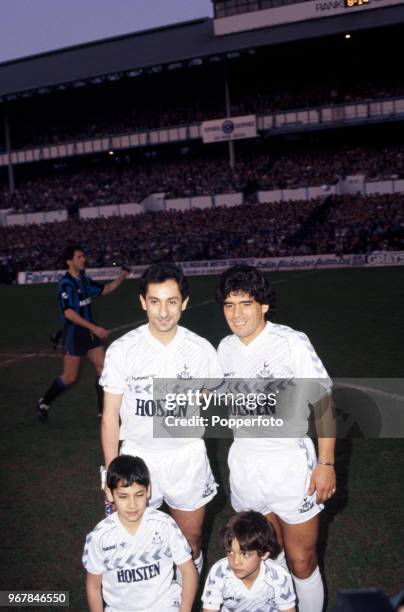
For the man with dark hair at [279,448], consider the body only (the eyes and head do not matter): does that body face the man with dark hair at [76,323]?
no

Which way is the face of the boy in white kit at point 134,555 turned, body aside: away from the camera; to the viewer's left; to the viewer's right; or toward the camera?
toward the camera

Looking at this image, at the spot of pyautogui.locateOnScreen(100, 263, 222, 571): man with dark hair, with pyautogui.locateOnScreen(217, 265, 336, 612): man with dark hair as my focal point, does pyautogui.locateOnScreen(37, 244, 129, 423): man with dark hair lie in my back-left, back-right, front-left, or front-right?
back-left

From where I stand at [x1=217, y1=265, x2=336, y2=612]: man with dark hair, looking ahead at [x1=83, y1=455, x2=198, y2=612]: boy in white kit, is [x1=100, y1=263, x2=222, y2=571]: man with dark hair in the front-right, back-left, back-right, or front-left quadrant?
front-right

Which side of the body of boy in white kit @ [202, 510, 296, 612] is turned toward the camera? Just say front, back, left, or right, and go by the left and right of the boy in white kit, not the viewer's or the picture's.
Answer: front

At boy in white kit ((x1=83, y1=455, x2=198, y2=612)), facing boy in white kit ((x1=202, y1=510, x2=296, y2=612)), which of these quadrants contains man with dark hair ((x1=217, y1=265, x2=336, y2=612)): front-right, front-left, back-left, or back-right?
front-left

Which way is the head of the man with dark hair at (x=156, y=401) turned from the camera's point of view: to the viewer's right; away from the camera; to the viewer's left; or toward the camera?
toward the camera

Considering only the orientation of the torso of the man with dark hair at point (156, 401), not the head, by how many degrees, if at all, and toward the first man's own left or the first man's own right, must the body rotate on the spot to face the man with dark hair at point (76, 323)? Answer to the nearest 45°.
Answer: approximately 180°

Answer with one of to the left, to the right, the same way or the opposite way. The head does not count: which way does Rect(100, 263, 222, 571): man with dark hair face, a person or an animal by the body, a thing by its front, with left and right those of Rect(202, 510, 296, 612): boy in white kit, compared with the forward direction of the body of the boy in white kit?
the same way

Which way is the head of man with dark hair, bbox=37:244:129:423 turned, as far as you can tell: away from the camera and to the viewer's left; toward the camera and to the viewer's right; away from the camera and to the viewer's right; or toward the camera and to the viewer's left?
toward the camera and to the viewer's right

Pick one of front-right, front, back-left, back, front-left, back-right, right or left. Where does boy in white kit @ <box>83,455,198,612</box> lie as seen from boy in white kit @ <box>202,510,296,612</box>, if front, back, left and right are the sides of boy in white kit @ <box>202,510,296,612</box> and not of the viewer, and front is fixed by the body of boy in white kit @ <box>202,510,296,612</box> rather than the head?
right

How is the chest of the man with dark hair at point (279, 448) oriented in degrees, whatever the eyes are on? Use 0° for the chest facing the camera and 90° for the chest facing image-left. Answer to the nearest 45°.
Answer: approximately 45°

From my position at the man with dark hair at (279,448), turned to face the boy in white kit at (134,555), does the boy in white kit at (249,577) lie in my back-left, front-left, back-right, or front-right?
front-left

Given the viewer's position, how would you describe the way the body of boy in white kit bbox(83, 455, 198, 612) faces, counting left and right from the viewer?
facing the viewer

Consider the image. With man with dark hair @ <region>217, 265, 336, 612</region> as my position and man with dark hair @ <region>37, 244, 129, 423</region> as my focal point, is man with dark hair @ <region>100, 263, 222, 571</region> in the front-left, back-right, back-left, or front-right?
front-left

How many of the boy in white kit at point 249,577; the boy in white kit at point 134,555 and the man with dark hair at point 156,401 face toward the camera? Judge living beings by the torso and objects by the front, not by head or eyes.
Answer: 3

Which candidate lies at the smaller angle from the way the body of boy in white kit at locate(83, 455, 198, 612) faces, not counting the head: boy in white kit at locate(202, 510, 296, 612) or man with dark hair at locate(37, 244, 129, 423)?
the boy in white kit

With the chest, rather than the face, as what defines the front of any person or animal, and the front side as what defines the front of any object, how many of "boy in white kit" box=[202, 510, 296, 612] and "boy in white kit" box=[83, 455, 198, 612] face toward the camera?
2
